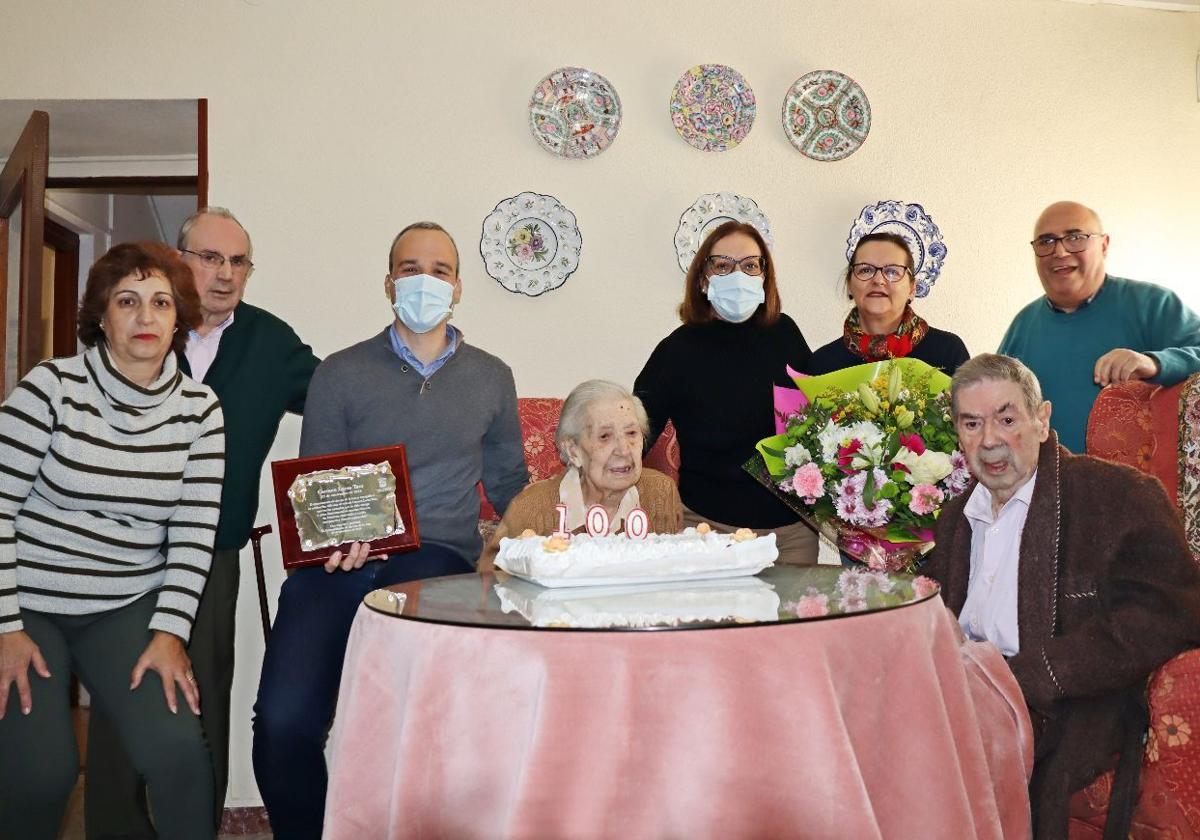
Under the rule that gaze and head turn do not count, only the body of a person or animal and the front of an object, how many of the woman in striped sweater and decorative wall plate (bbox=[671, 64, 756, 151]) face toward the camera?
2

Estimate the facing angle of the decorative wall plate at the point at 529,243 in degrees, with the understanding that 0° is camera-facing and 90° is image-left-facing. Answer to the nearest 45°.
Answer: approximately 0°

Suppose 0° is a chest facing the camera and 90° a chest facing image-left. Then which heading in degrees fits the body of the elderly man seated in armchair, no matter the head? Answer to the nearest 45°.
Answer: approximately 45°

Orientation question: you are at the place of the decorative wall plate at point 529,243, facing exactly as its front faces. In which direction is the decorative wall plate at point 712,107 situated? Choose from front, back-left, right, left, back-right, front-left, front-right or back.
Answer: left

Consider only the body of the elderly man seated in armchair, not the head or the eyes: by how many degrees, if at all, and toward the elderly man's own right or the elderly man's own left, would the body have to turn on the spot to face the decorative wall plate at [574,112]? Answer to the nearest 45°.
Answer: approximately 90° to the elderly man's own right

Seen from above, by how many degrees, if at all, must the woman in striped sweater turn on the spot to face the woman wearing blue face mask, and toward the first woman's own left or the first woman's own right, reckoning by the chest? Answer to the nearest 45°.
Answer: approximately 90° to the first woman's own left
